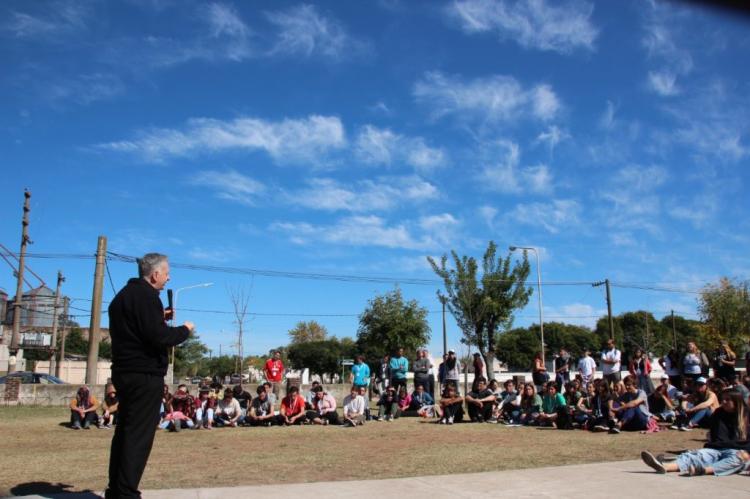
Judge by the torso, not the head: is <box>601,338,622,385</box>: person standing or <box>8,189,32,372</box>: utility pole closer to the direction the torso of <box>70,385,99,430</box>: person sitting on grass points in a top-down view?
the person standing

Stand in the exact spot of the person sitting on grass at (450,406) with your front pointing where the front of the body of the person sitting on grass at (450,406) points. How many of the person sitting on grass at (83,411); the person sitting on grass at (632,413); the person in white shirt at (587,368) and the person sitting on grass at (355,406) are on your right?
2

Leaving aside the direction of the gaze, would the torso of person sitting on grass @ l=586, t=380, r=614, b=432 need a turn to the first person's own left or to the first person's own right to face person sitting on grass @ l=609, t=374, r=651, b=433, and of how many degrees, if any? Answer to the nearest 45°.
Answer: approximately 135° to the first person's own left

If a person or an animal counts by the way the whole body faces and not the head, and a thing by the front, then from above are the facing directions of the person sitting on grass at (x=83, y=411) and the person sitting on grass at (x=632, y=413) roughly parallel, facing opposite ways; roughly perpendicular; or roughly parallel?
roughly perpendicular

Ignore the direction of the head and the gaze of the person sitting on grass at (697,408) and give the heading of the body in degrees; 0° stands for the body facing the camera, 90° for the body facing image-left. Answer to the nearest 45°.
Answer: approximately 45°

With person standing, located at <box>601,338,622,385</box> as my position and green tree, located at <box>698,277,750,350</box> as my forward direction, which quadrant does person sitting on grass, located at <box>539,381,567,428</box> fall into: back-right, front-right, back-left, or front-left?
back-left

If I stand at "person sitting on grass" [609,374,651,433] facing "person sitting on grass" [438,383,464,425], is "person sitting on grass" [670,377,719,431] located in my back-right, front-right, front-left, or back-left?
back-right

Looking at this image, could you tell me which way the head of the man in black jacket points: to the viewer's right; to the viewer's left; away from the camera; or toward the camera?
to the viewer's right

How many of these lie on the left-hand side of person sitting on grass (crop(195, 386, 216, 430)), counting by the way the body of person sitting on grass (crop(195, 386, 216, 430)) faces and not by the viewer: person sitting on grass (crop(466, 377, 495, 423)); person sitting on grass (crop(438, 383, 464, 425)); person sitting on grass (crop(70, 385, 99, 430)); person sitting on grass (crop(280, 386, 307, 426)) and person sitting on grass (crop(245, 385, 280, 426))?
4
